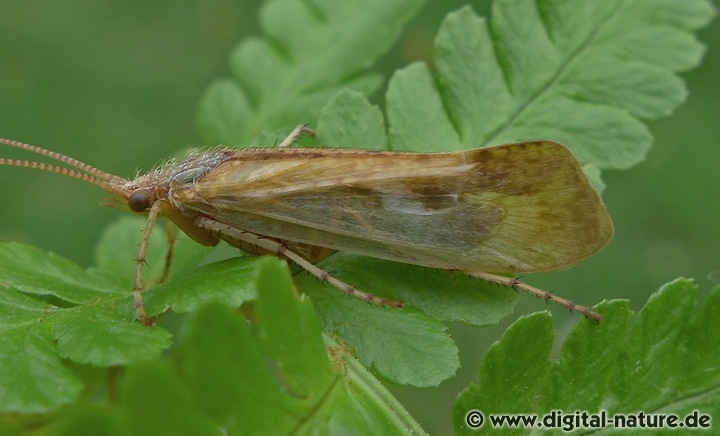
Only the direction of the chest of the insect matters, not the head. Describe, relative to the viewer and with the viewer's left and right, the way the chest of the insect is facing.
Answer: facing to the left of the viewer
